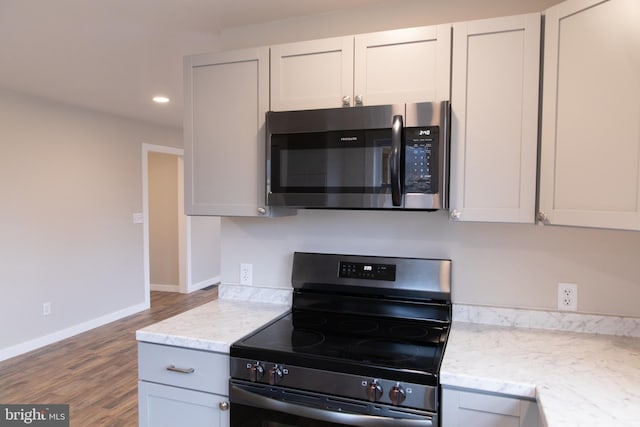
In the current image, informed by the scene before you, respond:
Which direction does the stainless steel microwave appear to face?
toward the camera

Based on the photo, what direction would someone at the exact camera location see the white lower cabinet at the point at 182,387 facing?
facing the viewer and to the left of the viewer

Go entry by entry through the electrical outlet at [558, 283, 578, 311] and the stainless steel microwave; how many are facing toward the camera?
2

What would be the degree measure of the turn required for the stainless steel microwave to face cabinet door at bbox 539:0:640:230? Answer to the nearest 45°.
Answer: approximately 90° to its left

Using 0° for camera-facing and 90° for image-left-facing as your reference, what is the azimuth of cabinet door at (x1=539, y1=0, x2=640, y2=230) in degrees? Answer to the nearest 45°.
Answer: approximately 45°

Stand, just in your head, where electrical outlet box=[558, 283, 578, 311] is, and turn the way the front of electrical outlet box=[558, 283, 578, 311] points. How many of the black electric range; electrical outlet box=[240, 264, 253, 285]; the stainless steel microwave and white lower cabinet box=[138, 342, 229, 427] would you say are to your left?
0

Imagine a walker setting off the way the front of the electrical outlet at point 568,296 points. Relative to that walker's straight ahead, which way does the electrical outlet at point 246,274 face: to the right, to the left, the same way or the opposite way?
the same way

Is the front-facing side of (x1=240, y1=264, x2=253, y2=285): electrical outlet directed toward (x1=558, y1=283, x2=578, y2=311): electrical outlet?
no

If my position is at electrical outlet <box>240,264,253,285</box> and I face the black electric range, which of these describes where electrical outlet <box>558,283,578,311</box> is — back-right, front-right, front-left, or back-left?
front-left

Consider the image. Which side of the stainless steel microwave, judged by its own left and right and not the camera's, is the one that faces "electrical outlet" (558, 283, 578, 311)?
left

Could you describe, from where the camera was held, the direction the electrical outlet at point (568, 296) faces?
facing the viewer

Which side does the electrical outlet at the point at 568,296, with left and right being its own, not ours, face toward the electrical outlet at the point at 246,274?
right
